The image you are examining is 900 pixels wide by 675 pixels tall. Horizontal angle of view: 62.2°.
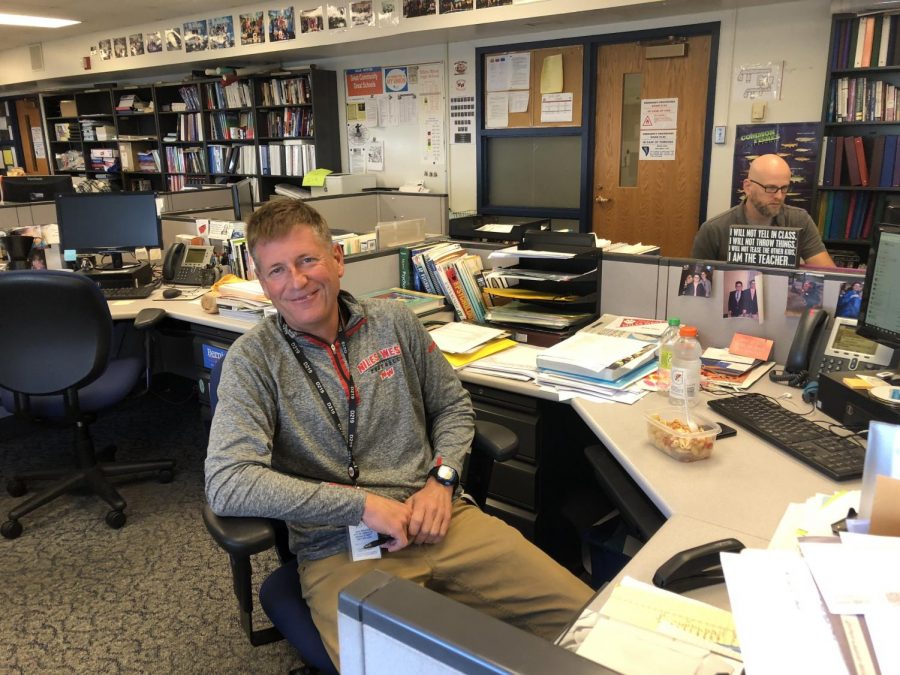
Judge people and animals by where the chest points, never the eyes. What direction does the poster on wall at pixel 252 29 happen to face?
toward the camera

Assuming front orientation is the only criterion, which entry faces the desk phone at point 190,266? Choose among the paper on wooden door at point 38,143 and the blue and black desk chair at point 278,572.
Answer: the paper on wooden door

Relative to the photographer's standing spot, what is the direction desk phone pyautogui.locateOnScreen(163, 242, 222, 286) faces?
facing the viewer

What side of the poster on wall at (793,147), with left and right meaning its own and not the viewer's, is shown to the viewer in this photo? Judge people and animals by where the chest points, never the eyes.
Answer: front

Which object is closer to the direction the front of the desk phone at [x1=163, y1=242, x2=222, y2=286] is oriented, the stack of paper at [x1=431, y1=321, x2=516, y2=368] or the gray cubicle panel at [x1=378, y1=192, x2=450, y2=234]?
the stack of paper

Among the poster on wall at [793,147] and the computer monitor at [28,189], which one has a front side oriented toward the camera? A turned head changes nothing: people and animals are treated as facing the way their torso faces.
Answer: the poster on wall

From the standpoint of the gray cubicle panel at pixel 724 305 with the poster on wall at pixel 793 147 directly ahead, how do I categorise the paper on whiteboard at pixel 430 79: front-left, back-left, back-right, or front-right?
front-left

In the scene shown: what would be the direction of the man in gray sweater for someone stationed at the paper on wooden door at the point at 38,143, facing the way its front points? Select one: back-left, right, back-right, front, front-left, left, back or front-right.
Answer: front

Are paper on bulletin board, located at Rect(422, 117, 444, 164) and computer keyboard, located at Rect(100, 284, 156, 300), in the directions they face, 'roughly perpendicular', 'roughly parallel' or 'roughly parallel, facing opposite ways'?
roughly parallel

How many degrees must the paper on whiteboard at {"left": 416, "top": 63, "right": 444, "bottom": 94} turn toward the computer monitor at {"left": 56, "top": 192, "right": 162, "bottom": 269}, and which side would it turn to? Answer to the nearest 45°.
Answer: approximately 45° to its right

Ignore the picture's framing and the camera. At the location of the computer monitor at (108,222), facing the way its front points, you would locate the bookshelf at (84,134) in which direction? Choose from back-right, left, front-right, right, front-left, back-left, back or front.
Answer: back

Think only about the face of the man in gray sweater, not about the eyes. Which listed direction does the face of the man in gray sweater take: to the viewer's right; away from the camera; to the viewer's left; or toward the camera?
toward the camera

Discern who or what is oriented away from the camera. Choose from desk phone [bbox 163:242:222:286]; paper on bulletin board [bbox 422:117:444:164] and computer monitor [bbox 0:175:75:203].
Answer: the computer monitor

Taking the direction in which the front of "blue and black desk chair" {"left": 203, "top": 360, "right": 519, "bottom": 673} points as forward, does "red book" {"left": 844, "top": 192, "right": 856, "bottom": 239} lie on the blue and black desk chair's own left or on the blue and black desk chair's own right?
on the blue and black desk chair's own left

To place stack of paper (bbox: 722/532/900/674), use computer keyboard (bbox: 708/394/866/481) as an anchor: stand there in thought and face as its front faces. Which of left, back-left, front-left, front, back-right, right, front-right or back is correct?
front-left

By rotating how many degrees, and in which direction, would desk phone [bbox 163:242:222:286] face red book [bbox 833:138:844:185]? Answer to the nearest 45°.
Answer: approximately 90° to its left

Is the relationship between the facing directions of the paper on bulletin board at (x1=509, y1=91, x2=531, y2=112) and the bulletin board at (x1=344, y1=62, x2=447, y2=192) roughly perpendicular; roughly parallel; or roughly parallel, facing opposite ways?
roughly parallel

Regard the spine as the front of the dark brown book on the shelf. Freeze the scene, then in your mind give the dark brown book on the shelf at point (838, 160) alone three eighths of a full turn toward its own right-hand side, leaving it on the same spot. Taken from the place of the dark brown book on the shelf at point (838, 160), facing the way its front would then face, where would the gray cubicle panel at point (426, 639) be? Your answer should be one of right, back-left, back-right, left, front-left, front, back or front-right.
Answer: back-left

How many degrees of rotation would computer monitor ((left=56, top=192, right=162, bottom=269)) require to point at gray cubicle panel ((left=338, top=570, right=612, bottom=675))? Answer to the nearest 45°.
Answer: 0° — it already faces it

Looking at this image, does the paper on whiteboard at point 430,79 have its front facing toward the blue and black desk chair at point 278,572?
yes

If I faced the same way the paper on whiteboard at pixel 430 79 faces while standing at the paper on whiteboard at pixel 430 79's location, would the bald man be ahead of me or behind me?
ahead
